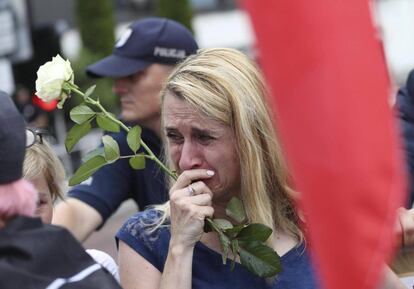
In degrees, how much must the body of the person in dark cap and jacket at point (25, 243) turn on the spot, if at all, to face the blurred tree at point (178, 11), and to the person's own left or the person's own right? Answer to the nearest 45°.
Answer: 0° — they already face it

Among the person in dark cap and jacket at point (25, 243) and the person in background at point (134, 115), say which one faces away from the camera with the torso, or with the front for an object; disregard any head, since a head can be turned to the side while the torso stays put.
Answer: the person in dark cap and jacket at point (25, 243)

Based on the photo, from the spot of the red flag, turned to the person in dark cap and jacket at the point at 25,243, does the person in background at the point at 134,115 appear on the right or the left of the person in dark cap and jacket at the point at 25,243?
right

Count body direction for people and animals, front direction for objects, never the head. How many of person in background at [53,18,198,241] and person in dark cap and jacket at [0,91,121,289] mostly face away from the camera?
1

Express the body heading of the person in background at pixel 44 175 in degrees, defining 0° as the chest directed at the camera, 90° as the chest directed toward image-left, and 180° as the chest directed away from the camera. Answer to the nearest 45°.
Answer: approximately 45°

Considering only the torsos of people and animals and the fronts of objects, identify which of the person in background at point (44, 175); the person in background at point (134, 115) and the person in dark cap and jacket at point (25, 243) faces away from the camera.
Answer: the person in dark cap and jacket at point (25, 243)

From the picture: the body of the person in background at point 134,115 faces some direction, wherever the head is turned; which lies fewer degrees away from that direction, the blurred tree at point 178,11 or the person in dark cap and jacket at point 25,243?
the person in dark cap and jacket

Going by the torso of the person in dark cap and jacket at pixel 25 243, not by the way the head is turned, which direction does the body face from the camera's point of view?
away from the camera

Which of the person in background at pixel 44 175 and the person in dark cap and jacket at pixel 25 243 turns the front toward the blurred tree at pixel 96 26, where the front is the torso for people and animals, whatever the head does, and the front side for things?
the person in dark cap and jacket at pixel 25 243

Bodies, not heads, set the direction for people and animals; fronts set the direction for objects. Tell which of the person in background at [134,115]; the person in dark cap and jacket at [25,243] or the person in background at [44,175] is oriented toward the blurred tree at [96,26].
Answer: the person in dark cap and jacket at [25,243]

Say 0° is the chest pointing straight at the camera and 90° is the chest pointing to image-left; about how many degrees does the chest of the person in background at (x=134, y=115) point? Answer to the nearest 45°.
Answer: approximately 45°

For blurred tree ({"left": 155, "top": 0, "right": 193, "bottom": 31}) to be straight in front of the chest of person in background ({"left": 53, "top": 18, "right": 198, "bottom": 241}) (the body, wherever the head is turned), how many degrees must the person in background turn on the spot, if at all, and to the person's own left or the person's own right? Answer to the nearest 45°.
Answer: approximately 135° to the person's own right

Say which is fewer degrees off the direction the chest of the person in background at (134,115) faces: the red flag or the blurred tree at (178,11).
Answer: the red flag
